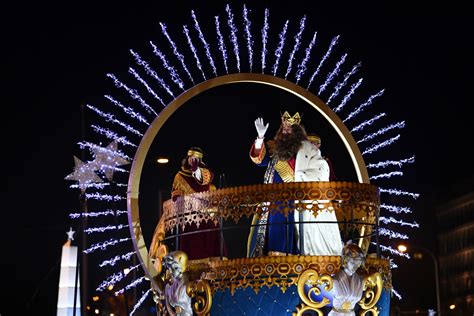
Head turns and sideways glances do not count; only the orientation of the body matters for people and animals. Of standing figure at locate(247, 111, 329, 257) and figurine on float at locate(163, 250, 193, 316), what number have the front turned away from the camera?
0

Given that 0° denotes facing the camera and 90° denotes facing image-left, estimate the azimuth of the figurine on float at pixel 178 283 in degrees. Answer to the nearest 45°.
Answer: approximately 45°

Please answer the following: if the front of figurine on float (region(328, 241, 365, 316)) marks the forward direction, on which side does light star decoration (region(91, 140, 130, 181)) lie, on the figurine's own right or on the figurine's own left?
on the figurine's own right

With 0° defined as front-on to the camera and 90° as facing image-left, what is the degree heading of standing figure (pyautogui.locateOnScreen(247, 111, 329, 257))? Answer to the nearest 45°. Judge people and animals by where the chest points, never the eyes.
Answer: approximately 45°

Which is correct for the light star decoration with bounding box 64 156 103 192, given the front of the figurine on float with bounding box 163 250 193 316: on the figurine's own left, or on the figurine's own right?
on the figurine's own right

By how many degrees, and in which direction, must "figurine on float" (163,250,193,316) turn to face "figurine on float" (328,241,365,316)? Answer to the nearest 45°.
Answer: approximately 135° to its left

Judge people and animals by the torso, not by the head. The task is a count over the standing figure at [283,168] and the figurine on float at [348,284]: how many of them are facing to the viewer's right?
0

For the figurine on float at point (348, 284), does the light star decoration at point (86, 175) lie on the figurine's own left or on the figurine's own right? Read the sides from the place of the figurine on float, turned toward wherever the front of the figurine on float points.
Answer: on the figurine's own right

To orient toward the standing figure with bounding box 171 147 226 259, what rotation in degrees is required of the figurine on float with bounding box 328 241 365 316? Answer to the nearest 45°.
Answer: approximately 135° to its right

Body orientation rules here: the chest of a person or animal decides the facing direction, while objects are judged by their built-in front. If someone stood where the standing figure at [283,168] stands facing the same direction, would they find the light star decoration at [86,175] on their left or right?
on their right

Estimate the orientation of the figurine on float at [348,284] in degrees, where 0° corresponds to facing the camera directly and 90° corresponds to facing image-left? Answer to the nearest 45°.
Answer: approximately 0°
